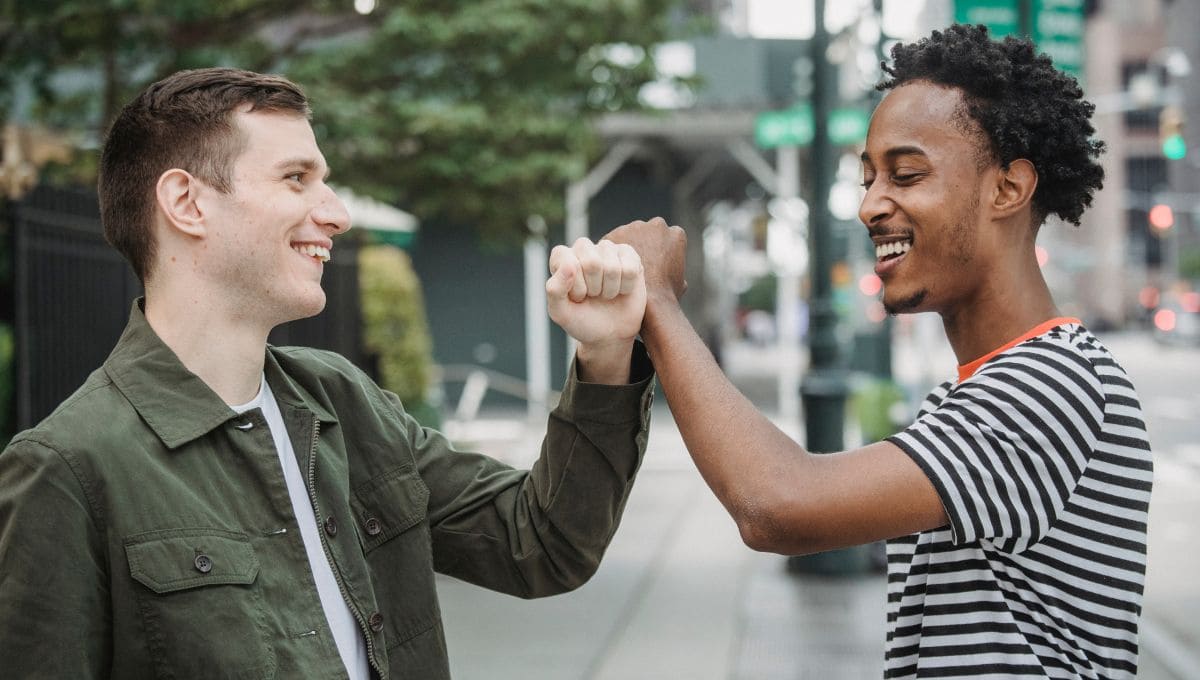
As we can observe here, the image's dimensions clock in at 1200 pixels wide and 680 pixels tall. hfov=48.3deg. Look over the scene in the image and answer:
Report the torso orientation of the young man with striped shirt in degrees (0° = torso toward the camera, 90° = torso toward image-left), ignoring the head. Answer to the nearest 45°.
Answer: approximately 90°

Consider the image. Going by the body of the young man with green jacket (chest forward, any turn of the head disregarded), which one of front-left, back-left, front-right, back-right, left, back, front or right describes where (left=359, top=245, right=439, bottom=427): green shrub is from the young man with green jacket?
back-left

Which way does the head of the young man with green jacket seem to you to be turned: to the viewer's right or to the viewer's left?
to the viewer's right

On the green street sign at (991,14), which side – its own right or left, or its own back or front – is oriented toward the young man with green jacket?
front

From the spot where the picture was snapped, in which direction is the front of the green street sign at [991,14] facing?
facing the viewer

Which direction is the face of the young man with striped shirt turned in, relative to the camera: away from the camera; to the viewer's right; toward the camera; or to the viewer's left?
to the viewer's left

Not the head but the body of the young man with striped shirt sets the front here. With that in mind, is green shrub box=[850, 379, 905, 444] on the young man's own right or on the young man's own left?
on the young man's own right

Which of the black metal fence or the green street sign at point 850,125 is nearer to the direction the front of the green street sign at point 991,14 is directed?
the black metal fence

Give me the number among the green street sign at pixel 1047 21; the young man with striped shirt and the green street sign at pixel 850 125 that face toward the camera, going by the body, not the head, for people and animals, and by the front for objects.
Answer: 2

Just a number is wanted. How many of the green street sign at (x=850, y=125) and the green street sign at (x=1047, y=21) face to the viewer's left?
0

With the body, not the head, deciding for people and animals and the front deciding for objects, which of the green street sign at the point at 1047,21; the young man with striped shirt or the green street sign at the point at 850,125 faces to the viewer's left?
the young man with striped shirt

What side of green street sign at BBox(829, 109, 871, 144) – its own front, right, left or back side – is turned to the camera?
front

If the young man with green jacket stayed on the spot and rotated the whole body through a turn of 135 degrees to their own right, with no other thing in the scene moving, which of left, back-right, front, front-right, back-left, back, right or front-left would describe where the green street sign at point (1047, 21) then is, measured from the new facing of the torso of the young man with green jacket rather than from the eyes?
back-right

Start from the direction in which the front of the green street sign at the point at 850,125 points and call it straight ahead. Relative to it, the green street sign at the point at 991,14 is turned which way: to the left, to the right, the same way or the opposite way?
the same way

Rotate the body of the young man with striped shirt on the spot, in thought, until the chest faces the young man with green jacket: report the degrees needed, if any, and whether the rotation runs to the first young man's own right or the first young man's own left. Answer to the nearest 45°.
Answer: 0° — they already face them

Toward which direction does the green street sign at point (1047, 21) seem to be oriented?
toward the camera

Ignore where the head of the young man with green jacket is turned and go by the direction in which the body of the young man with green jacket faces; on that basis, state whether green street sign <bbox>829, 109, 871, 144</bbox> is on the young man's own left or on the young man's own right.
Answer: on the young man's own left
